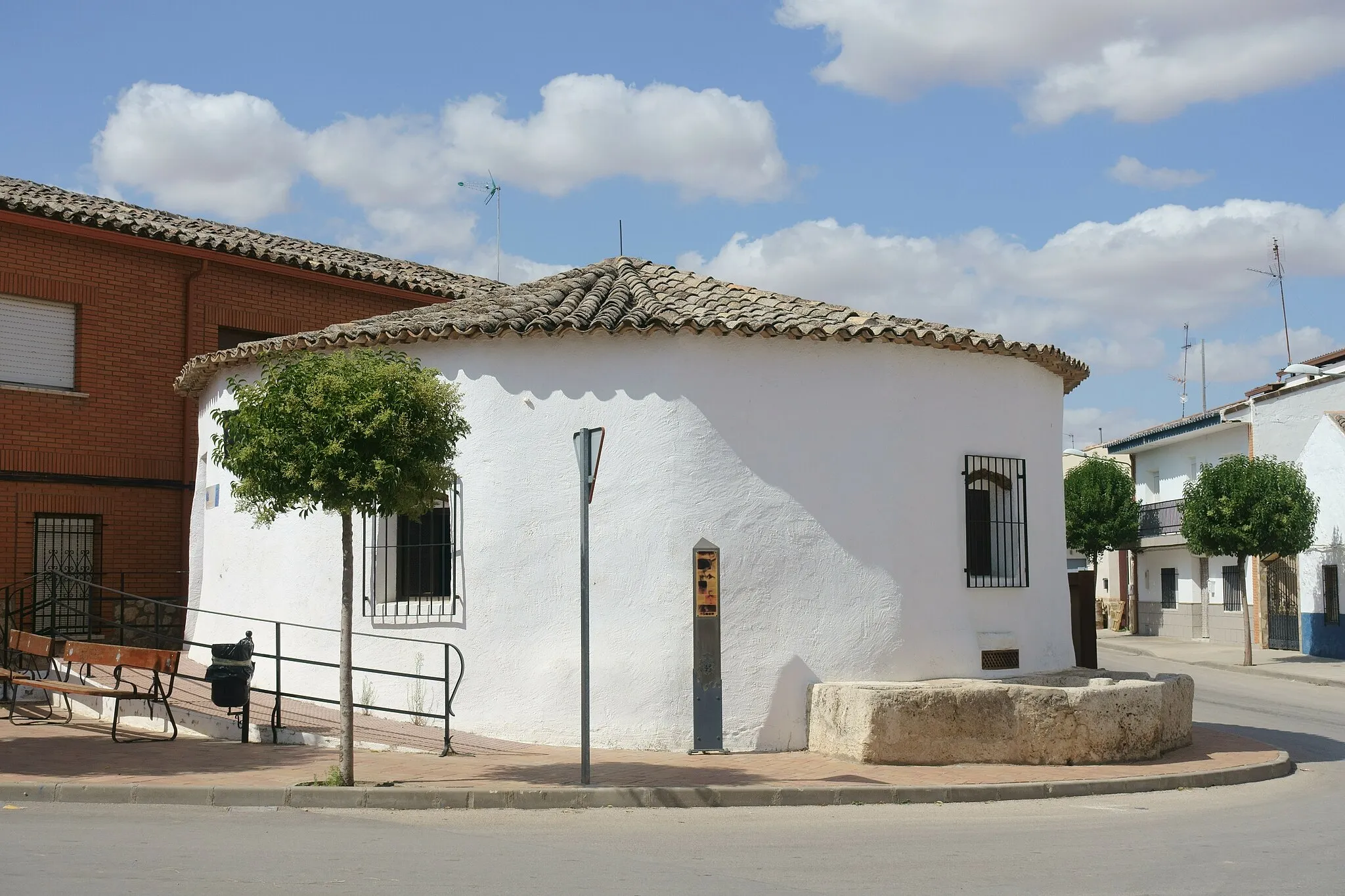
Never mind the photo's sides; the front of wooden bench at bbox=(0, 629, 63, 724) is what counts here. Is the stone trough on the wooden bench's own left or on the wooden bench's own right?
on the wooden bench's own left

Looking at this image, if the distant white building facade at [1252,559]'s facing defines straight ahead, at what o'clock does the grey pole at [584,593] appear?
The grey pole is roughly at 11 o'clock from the distant white building facade.

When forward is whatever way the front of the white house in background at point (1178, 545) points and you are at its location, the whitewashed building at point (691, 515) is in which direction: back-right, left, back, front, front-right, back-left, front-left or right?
front-left

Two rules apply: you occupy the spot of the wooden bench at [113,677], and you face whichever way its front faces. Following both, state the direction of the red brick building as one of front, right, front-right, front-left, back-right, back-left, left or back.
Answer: back-right

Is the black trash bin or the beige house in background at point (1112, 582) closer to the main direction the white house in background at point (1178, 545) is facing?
the black trash bin

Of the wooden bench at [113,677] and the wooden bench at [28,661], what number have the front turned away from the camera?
0

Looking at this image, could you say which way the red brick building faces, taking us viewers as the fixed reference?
facing the viewer and to the right of the viewer

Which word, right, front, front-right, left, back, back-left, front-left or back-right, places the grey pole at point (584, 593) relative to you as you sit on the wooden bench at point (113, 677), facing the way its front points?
left

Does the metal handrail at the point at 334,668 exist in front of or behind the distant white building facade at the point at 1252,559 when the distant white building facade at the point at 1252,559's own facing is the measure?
in front

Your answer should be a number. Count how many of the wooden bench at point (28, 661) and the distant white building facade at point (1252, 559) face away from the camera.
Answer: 0

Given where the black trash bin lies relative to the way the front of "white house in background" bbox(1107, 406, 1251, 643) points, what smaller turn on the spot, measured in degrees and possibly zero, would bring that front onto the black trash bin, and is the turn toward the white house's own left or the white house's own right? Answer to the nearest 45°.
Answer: approximately 45° to the white house's own left
